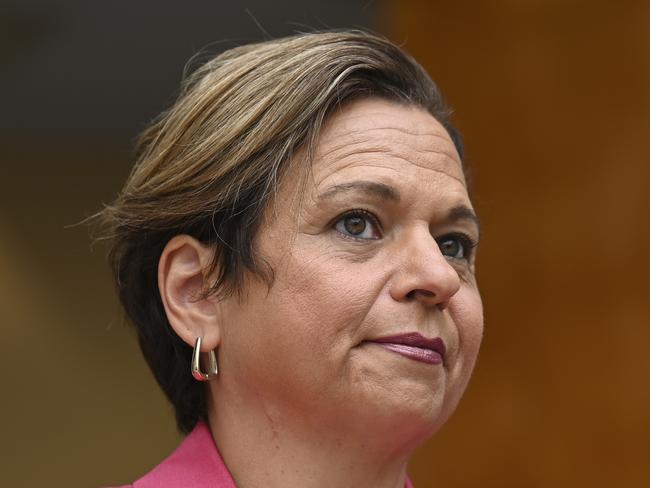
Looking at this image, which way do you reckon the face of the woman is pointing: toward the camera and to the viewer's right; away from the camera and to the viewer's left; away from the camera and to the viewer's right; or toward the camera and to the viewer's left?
toward the camera and to the viewer's right

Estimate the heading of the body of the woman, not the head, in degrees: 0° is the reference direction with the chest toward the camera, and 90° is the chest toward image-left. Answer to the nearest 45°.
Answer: approximately 315°
